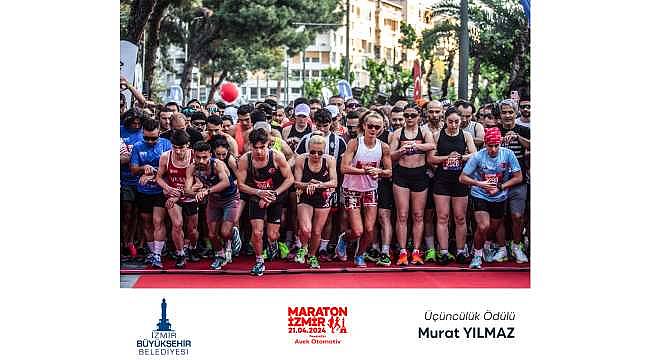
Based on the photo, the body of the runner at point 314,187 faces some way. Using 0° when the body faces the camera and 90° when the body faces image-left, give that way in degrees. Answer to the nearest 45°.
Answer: approximately 0°

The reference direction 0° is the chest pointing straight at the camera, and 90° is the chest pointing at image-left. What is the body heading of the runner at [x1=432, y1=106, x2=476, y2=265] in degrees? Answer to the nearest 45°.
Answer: approximately 0°

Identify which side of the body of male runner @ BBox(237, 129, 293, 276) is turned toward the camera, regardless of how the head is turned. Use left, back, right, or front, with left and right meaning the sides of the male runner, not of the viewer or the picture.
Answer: front

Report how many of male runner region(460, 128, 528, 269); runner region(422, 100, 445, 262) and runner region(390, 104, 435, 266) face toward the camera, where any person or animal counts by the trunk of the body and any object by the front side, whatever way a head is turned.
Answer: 3

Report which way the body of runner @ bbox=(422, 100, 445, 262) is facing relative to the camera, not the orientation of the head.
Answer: toward the camera

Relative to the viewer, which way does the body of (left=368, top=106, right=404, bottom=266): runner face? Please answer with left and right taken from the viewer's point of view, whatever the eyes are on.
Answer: facing the viewer

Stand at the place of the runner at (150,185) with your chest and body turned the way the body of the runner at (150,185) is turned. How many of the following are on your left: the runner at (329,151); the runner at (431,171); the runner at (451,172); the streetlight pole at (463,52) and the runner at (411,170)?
5

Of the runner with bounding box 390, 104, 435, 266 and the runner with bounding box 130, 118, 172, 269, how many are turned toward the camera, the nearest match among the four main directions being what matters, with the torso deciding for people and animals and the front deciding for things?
2

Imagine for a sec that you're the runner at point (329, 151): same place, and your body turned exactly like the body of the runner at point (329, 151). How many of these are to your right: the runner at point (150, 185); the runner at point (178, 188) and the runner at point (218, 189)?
3
